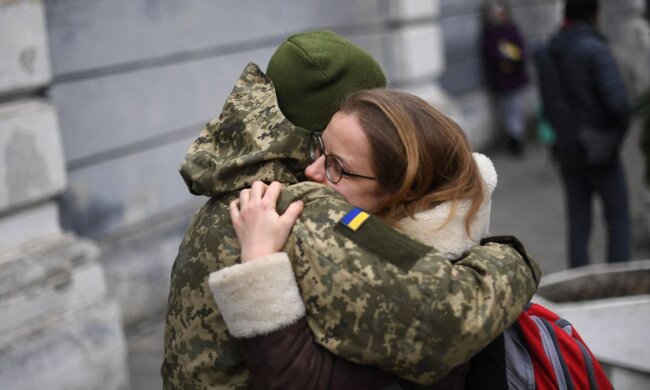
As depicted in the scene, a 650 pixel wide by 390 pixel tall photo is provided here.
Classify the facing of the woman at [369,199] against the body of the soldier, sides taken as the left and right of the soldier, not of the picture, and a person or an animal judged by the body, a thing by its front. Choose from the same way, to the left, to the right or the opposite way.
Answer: the opposite way

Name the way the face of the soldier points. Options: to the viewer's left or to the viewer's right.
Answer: to the viewer's right

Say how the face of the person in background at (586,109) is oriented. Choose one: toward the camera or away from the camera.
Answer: away from the camera

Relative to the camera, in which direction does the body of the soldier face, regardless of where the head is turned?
to the viewer's right

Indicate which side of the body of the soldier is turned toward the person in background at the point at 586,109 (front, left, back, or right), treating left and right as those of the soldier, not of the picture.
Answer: left
